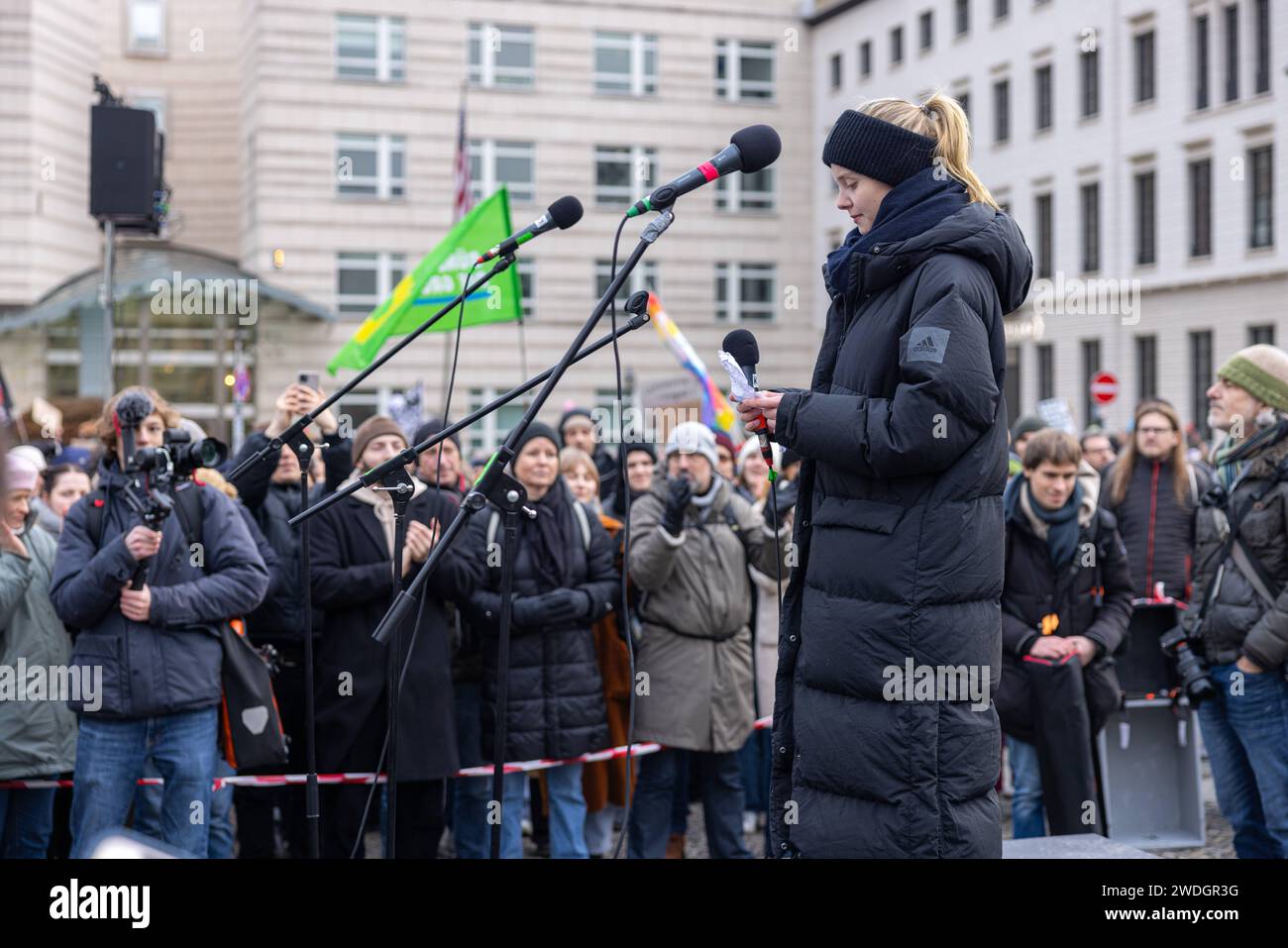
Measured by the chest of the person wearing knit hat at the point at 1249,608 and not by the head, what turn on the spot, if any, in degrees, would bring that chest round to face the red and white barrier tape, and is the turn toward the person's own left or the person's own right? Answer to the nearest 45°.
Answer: approximately 45° to the person's own right

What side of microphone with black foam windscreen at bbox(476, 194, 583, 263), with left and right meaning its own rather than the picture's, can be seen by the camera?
right

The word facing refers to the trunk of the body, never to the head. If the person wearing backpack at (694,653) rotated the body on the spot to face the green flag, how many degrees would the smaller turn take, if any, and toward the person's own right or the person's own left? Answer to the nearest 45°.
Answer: approximately 135° to the person's own right

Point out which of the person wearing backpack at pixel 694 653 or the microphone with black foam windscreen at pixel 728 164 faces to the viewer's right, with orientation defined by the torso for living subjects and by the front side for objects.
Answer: the microphone with black foam windscreen

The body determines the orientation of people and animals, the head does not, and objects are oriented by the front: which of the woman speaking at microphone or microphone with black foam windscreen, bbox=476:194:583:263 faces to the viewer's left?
the woman speaking at microphone

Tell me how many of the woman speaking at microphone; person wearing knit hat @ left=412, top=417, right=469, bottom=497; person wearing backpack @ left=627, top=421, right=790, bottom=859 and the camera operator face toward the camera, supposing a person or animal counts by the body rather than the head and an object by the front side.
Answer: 3

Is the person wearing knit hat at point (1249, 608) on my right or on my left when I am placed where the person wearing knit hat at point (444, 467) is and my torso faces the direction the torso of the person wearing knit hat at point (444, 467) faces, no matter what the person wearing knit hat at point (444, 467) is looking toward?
on my left

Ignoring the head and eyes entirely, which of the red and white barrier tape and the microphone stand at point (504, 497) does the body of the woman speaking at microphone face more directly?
the microphone stand

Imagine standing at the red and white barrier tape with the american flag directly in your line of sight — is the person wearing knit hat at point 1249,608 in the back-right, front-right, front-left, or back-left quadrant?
back-right

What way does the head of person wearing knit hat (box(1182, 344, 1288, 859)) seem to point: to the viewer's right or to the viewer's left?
to the viewer's left

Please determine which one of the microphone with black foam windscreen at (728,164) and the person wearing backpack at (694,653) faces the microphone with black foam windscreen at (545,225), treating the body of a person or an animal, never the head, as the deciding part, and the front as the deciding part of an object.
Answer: the person wearing backpack

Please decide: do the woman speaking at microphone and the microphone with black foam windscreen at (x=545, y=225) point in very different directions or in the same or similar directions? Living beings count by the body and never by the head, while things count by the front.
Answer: very different directions
